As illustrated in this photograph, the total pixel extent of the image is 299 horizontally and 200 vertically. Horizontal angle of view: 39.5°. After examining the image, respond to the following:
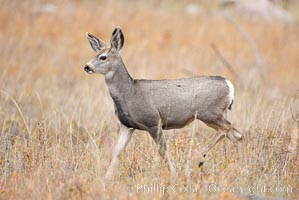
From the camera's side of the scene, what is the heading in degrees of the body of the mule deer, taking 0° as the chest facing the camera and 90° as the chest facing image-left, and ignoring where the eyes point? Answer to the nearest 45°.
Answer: approximately 90°
